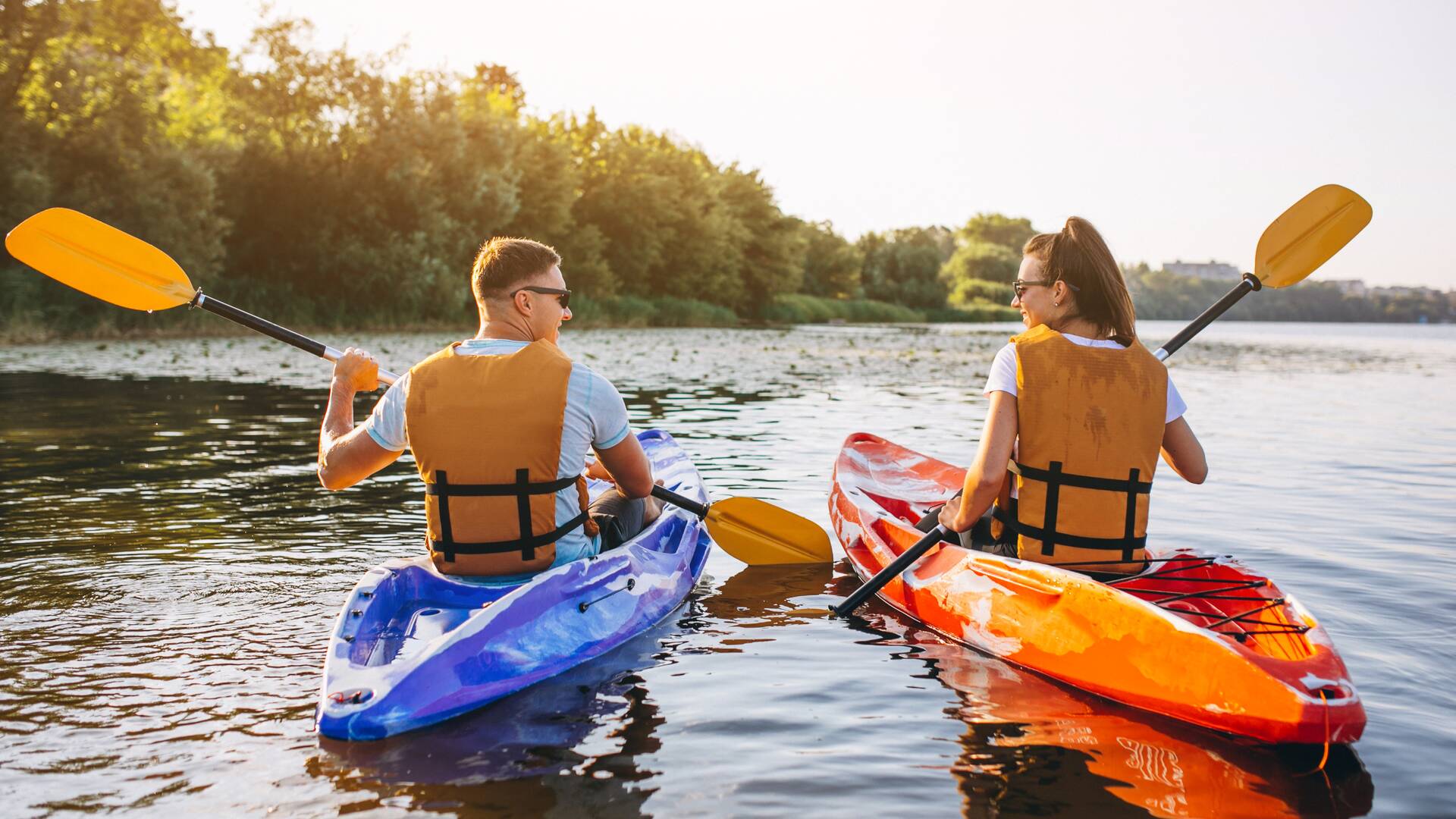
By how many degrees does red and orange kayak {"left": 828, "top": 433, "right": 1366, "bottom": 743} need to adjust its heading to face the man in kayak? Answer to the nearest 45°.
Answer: approximately 45° to its left

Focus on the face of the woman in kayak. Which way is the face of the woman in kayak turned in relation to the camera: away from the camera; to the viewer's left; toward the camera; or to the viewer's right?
to the viewer's left

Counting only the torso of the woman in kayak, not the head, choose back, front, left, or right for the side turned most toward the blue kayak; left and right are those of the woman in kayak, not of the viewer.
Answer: left

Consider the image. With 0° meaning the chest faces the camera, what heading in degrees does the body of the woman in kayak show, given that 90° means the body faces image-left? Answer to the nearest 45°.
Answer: approximately 135°

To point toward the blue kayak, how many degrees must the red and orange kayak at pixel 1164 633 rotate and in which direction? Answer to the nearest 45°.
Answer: approximately 45° to its left

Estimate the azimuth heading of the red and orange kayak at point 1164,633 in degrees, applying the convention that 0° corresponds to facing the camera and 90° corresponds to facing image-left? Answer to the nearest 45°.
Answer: approximately 135°

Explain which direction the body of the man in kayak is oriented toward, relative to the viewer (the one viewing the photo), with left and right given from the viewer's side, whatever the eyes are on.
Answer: facing away from the viewer and to the right of the viewer

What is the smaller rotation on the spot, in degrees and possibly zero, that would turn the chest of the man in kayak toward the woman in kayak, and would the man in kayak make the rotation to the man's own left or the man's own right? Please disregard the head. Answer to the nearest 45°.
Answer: approximately 45° to the man's own right
